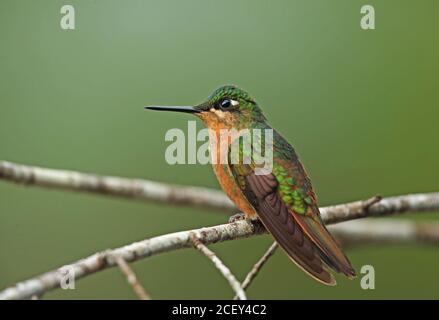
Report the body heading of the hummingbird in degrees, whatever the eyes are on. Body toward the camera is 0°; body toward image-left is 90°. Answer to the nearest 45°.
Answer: approximately 90°

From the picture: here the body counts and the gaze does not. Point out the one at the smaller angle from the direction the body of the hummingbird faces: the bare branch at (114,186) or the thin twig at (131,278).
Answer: the bare branch

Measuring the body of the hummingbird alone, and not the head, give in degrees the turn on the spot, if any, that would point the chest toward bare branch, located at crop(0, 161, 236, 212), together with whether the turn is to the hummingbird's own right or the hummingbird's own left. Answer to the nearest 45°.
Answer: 0° — it already faces it

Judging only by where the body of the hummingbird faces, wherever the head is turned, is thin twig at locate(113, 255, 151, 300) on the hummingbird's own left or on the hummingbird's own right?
on the hummingbird's own left

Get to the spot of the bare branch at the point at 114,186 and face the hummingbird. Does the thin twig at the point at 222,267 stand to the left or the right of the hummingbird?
right

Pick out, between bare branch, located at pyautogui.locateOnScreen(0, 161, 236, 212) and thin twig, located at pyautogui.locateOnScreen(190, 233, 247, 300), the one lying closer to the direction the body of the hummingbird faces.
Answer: the bare branch
